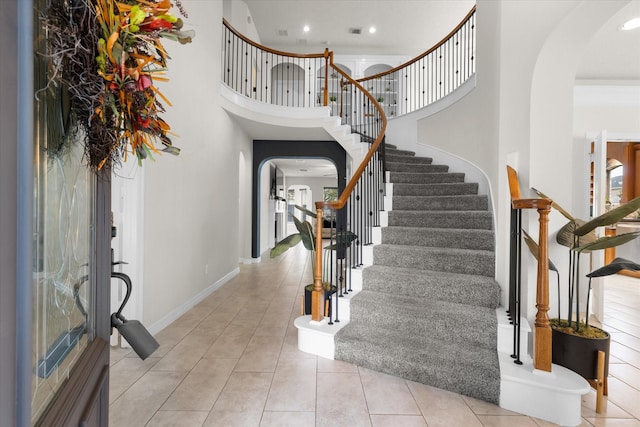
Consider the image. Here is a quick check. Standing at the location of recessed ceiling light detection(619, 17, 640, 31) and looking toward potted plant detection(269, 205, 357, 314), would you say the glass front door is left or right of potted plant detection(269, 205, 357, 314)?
left

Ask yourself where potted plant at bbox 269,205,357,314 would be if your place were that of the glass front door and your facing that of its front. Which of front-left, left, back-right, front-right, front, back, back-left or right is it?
left

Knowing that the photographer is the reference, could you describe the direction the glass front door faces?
facing the viewer and to the right of the viewer

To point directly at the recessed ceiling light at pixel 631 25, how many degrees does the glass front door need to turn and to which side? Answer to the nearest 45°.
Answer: approximately 45° to its left

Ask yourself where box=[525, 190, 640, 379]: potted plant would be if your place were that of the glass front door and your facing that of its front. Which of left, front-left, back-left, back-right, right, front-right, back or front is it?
front-left

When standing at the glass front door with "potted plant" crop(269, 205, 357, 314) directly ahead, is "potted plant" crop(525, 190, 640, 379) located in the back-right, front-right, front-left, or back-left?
front-right

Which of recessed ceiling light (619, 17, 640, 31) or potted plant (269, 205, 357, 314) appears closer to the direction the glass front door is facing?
the recessed ceiling light
